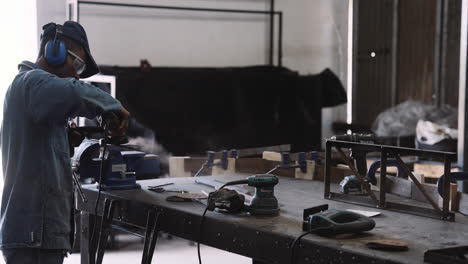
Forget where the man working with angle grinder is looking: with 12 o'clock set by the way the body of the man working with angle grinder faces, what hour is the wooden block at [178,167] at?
The wooden block is roughly at 10 o'clock from the man working with angle grinder.

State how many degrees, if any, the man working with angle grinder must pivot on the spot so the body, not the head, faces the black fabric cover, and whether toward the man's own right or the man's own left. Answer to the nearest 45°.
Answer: approximately 45° to the man's own left

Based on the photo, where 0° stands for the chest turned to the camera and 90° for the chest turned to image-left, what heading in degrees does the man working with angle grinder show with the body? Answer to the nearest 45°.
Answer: approximately 270°

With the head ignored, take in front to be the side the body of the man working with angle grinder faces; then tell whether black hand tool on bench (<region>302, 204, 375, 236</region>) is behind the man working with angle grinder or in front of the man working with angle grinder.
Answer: in front

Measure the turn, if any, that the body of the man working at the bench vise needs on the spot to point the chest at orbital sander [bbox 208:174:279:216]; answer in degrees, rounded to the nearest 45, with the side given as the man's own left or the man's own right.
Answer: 0° — they already face it

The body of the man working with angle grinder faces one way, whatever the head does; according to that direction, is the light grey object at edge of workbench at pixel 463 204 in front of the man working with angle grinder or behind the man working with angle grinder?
in front

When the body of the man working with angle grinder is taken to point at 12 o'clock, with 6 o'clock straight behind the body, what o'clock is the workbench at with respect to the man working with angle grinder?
The workbench is roughly at 1 o'clock from the man working with angle grinder.
